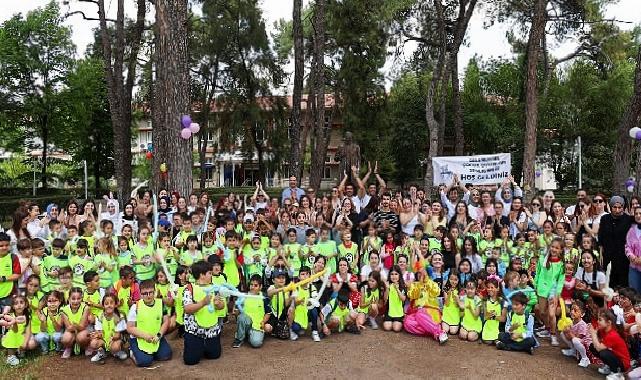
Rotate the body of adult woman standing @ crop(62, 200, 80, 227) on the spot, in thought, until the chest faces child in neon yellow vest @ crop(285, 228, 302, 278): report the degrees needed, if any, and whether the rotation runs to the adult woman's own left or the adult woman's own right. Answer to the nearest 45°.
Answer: approximately 45° to the adult woman's own left

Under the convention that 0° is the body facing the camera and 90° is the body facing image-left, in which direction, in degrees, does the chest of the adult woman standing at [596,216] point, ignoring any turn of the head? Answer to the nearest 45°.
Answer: approximately 45°

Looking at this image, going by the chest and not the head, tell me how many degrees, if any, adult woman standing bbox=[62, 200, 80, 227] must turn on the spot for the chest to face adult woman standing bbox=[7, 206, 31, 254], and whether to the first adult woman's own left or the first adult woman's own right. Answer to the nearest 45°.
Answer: approximately 45° to the first adult woman's own right

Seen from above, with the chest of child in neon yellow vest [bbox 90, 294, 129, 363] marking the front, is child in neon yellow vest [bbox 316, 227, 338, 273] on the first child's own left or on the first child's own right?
on the first child's own left

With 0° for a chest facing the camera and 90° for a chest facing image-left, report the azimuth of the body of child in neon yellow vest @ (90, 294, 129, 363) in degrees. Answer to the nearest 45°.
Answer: approximately 0°

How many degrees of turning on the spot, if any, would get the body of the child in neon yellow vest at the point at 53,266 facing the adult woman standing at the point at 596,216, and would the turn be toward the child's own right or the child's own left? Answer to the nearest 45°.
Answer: approximately 45° to the child's own left

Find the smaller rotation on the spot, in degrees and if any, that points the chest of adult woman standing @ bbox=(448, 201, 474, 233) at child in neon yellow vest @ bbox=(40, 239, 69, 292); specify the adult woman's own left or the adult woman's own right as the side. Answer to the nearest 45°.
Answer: approximately 45° to the adult woman's own right

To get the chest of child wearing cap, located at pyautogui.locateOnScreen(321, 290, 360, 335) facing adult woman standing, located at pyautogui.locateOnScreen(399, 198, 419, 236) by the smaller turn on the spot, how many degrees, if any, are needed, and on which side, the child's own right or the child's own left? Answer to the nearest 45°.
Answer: approximately 135° to the child's own left

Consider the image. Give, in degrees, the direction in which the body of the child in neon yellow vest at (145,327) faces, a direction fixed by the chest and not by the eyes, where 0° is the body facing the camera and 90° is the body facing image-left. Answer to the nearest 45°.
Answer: approximately 0°
